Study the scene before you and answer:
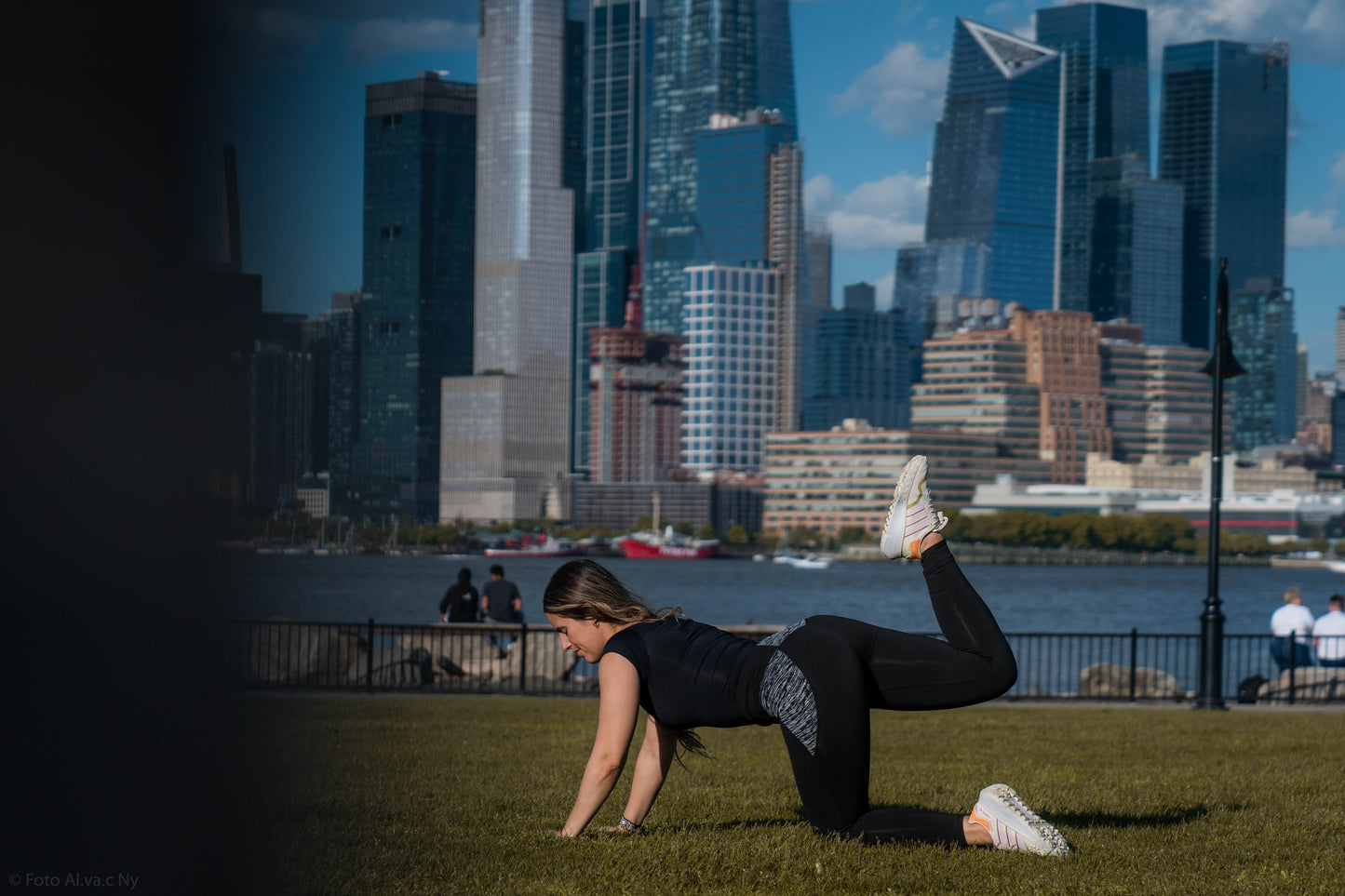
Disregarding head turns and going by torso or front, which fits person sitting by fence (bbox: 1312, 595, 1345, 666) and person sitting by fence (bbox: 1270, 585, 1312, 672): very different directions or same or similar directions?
same or similar directions

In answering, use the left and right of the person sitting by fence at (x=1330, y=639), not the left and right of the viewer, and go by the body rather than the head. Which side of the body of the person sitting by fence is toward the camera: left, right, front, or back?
back

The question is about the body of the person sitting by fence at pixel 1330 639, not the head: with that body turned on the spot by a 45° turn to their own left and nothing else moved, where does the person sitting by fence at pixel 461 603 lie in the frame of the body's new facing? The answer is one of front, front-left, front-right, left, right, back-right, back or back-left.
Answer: front-left

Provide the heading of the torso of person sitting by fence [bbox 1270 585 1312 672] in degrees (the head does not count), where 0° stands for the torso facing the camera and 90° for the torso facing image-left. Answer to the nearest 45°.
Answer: approximately 180°

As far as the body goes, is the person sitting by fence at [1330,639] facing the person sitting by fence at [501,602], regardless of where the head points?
no

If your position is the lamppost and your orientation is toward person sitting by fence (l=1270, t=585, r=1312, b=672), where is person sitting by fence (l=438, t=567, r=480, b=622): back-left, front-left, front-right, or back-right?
back-left

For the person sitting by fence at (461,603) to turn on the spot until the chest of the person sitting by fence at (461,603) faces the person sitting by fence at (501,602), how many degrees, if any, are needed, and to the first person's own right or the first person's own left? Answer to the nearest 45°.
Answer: approximately 90° to the first person's own right

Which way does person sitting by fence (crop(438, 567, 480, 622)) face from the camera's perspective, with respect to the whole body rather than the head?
away from the camera

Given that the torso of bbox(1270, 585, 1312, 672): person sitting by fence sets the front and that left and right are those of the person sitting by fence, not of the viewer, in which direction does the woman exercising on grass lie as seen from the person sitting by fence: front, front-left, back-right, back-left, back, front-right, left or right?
back

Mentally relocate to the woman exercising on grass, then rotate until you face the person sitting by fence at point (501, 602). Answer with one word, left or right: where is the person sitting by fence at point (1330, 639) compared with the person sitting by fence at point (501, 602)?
right

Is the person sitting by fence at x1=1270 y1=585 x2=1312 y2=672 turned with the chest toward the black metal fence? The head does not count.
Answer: no

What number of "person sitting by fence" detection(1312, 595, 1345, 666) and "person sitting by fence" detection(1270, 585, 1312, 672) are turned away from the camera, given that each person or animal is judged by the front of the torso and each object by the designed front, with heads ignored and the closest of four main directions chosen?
2

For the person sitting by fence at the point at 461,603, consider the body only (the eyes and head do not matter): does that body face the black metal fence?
no
